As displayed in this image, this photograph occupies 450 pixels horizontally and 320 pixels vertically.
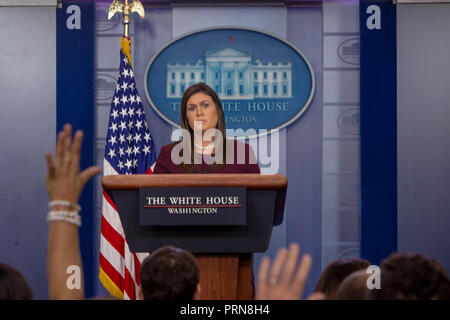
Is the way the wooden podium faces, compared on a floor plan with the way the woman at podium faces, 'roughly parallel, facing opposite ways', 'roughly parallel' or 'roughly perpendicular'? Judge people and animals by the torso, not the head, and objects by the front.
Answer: roughly parallel

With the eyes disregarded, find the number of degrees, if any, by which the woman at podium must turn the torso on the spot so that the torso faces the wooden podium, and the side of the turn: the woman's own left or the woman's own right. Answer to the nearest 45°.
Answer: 0° — they already face it

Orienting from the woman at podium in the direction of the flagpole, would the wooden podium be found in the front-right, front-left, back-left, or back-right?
back-left

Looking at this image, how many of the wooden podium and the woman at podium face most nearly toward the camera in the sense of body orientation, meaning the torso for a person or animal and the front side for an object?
2

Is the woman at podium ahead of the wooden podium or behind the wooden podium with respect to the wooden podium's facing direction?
behind

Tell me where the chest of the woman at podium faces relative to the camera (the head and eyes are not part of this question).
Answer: toward the camera
